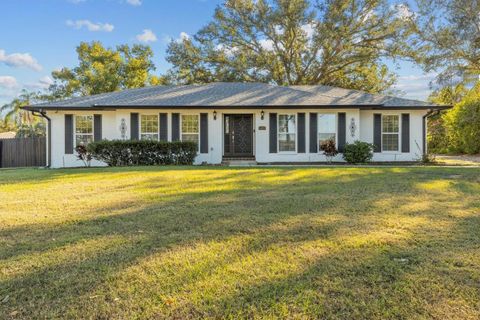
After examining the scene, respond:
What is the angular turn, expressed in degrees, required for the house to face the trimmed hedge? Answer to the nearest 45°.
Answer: approximately 45° to its right

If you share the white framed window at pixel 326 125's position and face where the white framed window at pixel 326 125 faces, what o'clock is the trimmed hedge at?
The trimmed hedge is roughly at 2 o'clock from the white framed window.

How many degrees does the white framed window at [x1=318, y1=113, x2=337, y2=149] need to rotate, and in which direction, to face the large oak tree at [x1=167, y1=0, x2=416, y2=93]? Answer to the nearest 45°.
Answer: approximately 180°

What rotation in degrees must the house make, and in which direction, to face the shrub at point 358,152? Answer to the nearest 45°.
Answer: approximately 90° to its left

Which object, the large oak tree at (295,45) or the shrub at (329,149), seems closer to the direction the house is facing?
the shrub

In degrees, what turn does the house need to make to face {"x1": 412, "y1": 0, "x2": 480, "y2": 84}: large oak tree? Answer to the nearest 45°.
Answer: approximately 90° to its left

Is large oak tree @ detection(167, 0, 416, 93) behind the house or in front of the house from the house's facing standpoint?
behind

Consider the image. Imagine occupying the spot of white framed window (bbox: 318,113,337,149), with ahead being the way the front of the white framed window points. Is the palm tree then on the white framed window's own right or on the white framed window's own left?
on the white framed window's own right

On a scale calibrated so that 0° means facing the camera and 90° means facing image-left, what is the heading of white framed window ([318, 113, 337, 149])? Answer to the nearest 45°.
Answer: approximately 0°

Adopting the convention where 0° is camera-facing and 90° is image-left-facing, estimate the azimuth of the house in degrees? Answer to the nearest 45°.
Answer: approximately 0°

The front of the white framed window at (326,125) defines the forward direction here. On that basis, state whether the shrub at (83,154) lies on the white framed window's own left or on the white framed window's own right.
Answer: on the white framed window's own right

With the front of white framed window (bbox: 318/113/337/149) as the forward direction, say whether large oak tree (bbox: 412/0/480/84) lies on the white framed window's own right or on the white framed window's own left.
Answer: on the white framed window's own left
